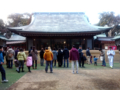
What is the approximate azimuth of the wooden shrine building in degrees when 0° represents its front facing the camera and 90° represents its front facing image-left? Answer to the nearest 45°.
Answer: approximately 0°

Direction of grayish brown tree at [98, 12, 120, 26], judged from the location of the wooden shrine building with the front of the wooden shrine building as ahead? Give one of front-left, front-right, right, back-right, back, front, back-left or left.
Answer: back-left

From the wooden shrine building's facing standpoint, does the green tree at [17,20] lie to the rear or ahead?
to the rear
